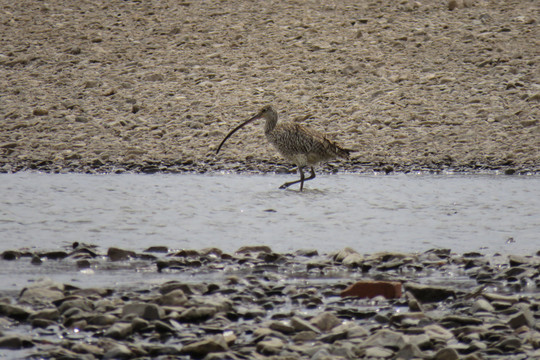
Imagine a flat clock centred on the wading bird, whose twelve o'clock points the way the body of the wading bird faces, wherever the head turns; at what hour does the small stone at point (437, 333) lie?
The small stone is roughly at 9 o'clock from the wading bird.

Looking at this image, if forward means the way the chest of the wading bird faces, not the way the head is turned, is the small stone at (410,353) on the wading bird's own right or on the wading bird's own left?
on the wading bird's own left

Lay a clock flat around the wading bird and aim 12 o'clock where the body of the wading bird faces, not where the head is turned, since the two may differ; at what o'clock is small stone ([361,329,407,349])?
The small stone is roughly at 9 o'clock from the wading bird.

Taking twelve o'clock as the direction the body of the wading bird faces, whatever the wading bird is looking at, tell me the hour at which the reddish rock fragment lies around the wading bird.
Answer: The reddish rock fragment is roughly at 9 o'clock from the wading bird.

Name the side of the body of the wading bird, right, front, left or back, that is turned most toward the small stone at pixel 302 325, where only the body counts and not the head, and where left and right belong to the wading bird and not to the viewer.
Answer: left

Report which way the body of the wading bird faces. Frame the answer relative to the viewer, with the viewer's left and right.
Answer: facing to the left of the viewer

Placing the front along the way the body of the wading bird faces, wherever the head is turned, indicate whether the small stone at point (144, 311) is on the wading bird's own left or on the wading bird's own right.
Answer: on the wading bird's own left

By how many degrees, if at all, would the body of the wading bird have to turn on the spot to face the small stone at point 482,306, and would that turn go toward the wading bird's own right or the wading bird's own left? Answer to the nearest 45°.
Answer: approximately 90° to the wading bird's own left

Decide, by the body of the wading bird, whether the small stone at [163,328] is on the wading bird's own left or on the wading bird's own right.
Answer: on the wading bird's own left
